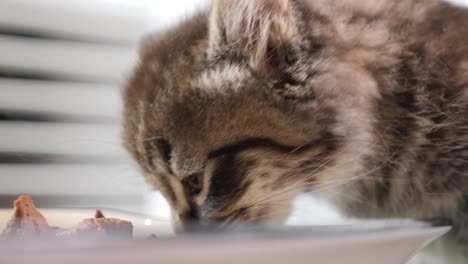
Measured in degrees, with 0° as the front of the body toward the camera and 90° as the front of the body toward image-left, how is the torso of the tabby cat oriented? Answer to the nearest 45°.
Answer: approximately 90°
